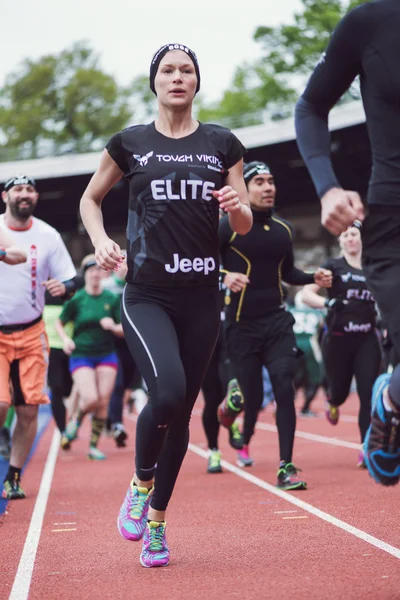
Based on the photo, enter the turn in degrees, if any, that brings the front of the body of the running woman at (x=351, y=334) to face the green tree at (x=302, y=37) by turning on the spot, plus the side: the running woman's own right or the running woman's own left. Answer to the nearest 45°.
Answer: approximately 180°

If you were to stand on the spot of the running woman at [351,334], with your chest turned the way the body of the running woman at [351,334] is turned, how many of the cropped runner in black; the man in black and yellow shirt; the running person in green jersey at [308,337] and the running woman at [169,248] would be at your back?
1

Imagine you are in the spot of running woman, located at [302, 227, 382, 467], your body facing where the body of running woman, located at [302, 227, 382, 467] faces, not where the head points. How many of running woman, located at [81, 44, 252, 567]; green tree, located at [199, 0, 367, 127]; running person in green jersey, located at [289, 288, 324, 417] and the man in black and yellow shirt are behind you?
2

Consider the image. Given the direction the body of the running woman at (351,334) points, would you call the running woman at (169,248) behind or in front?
in front

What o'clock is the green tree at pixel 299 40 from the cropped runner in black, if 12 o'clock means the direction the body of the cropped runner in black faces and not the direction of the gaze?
The green tree is roughly at 6 o'clock from the cropped runner in black.

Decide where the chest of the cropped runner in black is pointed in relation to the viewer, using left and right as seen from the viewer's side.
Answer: facing the viewer

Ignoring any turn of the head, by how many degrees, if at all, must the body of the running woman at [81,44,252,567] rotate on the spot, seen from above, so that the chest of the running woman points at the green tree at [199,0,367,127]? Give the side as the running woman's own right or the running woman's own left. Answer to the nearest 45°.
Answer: approximately 180°

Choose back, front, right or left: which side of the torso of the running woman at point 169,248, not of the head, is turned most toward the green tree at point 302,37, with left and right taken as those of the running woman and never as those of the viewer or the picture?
back

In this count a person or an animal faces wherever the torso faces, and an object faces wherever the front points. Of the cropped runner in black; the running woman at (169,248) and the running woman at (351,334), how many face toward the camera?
3

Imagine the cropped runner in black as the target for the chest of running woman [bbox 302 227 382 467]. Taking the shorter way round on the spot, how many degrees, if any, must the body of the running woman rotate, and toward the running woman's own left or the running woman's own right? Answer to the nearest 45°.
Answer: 0° — they already face them

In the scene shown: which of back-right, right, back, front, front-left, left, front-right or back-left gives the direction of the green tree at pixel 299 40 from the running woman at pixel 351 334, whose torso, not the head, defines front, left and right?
back
